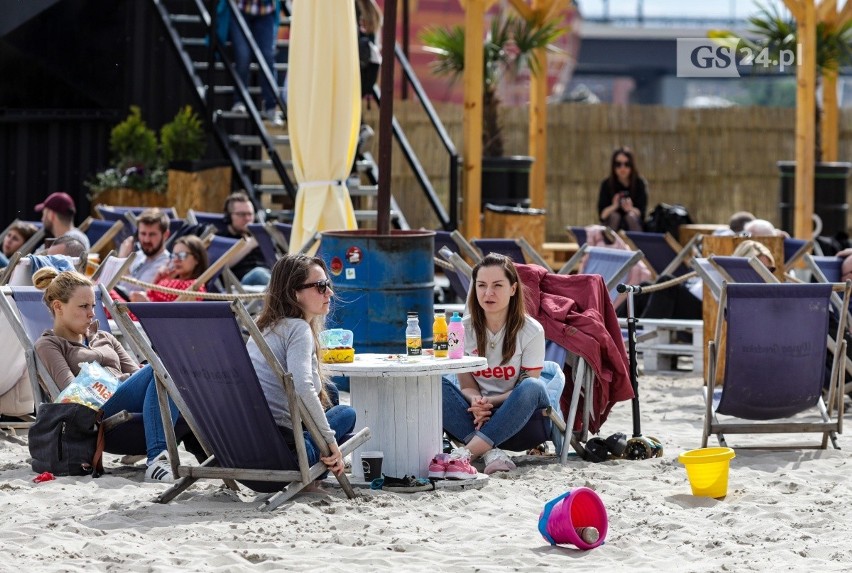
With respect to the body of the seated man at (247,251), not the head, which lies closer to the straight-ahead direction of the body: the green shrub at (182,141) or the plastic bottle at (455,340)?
the plastic bottle

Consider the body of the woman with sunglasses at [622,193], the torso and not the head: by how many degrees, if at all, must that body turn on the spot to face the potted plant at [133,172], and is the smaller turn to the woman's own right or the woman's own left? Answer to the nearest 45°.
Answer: approximately 90° to the woman's own right

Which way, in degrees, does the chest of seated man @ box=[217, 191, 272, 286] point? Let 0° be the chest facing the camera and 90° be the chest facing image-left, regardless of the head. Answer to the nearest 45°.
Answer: approximately 315°

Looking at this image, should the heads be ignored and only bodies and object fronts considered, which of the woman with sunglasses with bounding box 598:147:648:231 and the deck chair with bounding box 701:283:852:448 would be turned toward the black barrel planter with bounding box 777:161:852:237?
the deck chair

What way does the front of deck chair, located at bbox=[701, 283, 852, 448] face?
away from the camera

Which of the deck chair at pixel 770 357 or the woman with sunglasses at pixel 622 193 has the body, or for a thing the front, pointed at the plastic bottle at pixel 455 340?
the woman with sunglasses

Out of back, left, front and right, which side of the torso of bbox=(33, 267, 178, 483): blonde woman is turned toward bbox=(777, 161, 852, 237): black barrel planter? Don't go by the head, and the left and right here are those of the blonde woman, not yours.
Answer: left

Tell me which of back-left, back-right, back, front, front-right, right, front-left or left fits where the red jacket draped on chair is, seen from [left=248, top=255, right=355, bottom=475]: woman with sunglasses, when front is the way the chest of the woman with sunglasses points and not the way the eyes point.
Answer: front-left

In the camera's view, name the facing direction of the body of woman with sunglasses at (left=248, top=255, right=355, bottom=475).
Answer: to the viewer's right

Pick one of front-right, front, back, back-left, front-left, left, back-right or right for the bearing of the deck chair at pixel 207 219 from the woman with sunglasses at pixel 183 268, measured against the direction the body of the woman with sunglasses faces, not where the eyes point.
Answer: back-right

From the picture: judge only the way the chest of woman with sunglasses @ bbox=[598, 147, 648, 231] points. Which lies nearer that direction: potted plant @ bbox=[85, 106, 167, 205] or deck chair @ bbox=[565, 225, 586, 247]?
the deck chair

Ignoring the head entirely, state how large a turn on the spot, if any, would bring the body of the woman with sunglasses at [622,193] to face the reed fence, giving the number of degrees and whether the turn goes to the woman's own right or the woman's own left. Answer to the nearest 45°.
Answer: approximately 180°

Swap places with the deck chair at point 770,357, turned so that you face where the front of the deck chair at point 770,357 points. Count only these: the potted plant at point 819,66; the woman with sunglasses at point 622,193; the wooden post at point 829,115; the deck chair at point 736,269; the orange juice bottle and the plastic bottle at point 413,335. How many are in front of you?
4

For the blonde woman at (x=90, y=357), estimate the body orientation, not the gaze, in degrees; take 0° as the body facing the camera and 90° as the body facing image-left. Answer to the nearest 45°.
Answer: approximately 315°

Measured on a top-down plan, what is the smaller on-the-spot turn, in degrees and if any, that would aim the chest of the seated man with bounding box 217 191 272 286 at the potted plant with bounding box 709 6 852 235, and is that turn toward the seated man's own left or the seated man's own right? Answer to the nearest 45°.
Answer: approximately 90° to the seated man's own left
